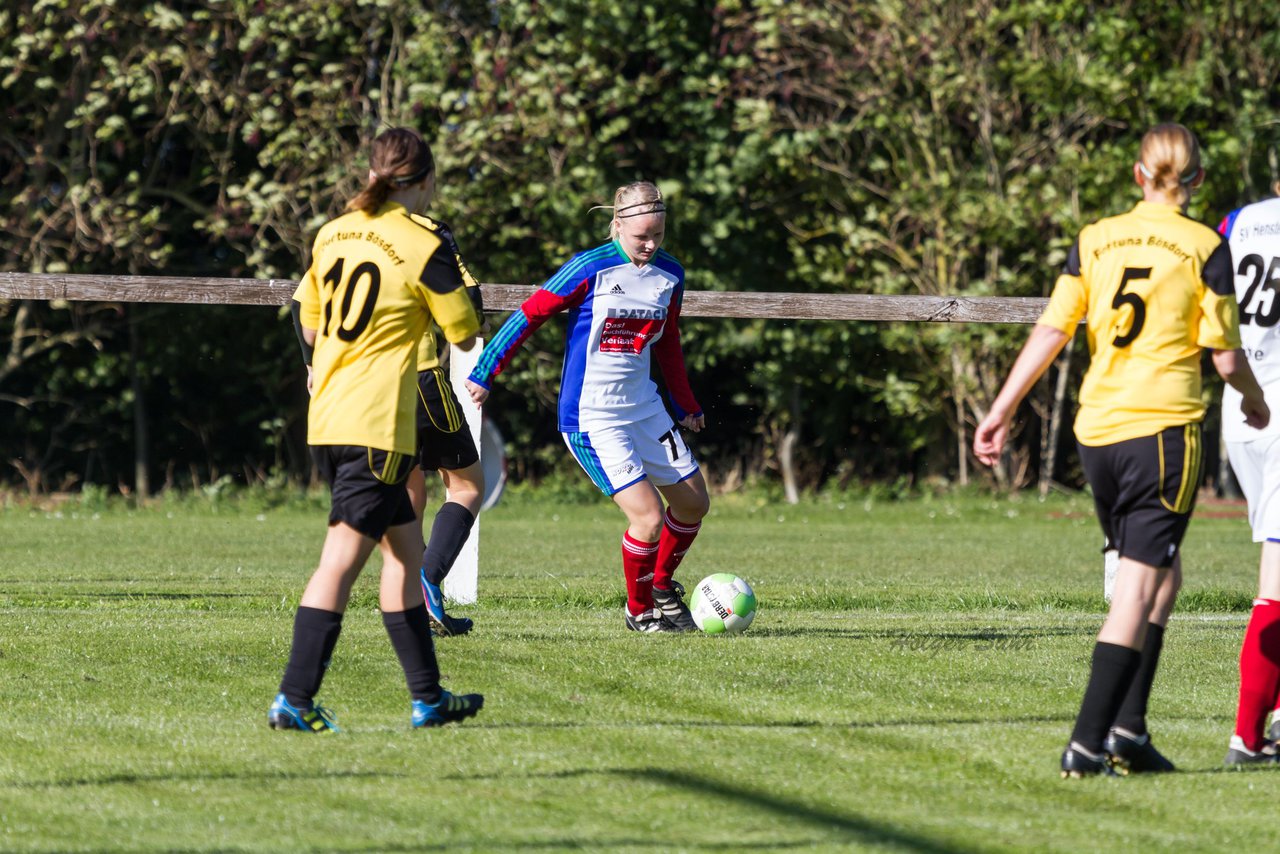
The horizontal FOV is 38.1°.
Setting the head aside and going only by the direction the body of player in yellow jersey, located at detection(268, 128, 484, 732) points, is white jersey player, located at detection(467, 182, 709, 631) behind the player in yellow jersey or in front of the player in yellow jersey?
in front

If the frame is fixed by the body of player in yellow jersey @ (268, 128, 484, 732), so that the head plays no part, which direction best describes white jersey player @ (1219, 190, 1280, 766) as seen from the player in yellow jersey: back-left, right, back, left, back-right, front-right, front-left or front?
front-right

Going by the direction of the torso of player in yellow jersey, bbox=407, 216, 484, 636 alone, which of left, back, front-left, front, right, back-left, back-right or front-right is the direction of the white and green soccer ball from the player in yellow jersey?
front

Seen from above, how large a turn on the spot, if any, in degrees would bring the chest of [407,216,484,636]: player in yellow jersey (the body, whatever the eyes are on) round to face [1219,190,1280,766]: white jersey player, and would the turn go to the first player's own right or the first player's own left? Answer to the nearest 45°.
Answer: approximately 45° to the first player's own right

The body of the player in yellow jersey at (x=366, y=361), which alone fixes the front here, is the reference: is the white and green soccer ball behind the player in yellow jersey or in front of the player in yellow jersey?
in front

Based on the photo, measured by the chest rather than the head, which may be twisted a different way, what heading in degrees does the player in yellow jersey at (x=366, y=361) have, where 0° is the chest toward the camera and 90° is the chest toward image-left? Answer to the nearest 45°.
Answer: approximately 225°

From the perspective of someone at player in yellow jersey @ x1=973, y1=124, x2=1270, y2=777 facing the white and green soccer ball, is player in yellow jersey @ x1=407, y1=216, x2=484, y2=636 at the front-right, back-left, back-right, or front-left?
front-left

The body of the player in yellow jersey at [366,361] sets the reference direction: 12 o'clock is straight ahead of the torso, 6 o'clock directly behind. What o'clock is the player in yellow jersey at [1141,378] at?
the player in yellow jersey at [1141,378] is roughly at 2 o'clock from the player in yellow jersey at [366,361].

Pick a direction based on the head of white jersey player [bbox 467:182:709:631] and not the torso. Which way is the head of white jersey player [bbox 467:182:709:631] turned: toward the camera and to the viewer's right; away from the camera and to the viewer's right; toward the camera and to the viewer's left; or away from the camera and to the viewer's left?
toward the camera and to the viewer's right

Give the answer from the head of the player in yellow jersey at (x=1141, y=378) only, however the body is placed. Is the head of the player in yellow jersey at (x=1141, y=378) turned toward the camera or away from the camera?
away from the camera

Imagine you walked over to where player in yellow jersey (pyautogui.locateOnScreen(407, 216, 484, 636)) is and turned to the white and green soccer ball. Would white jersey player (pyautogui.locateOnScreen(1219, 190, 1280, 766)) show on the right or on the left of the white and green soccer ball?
right

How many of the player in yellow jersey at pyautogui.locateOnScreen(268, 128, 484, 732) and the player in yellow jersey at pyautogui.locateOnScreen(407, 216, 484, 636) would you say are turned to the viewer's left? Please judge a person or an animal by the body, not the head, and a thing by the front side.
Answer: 0
